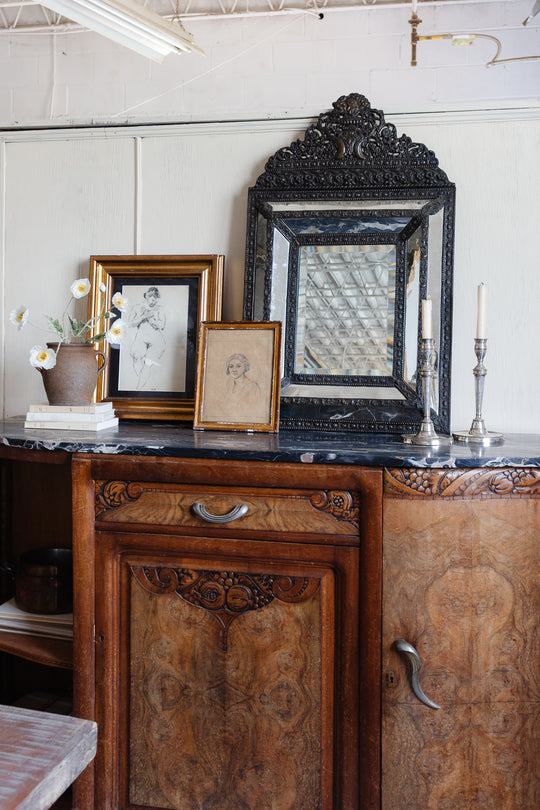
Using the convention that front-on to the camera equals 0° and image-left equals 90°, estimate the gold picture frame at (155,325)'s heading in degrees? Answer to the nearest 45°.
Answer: approximately 0°

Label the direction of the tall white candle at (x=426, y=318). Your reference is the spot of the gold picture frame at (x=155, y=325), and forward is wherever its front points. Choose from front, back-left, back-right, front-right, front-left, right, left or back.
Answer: front-left

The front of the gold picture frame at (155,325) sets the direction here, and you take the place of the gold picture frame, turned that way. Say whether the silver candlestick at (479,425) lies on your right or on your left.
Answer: on your left

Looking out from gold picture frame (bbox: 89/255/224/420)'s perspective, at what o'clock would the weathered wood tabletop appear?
The weathered wood tabletop is roughly at 12 o'clock from the gold picture frame.

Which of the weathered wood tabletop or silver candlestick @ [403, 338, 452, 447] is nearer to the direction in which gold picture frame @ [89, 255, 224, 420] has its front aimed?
the weathered wood tabletop

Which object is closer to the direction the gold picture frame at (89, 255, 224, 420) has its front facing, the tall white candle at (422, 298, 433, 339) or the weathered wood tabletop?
the weathered wood tabletop

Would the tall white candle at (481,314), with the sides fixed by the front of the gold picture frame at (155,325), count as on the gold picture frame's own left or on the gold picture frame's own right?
on the gold picture frame's own left
